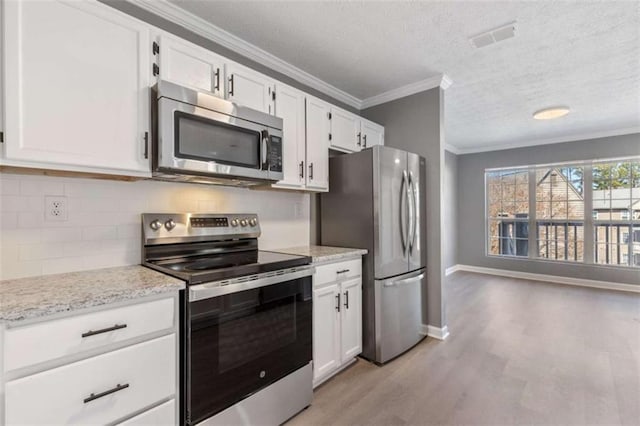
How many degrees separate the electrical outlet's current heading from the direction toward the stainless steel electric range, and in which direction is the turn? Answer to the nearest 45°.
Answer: approximately 45° to its left

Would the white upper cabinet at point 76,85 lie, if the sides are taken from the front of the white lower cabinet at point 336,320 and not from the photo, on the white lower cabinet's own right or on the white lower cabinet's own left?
on the white lower cabinet's own right

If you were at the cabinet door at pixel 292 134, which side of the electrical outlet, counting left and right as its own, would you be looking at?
left

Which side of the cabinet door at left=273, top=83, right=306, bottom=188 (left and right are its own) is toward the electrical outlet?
right

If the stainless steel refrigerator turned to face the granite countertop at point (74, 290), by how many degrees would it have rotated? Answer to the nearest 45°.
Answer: approximately 90° to its right

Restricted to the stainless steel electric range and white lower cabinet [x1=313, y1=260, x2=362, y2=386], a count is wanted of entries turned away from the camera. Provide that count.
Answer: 0

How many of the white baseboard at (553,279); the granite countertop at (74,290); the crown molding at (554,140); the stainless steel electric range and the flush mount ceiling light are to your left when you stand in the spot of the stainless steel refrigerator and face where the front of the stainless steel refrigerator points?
3

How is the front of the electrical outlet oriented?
toward the camera

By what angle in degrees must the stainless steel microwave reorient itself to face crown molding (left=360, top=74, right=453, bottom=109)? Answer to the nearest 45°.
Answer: approximately 45° to its left

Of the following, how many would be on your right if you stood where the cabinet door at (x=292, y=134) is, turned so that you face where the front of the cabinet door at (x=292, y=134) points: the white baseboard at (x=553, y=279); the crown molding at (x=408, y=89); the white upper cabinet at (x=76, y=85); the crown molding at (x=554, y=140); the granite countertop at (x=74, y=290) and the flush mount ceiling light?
2

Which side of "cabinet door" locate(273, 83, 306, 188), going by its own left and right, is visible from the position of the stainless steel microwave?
right
